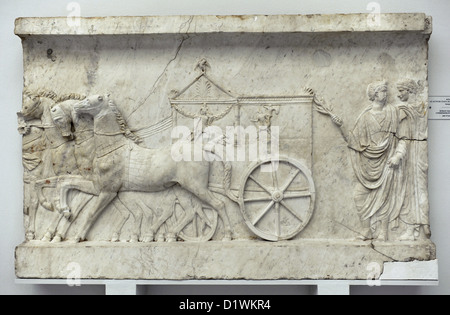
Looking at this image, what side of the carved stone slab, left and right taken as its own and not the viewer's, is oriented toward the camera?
front

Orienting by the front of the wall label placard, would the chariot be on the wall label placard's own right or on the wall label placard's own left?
on the wall label placard's own right

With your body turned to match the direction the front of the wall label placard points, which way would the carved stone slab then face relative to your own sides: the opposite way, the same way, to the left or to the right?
the same way

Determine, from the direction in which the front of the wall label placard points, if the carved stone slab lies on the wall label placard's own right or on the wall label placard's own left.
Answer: on the wall label placard's own right

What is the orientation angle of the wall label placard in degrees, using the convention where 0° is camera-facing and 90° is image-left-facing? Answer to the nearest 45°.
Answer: approximately 0°

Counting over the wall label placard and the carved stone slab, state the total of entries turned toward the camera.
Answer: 2

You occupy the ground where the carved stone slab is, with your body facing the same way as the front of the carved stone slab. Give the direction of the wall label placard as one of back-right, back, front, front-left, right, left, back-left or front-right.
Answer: left
